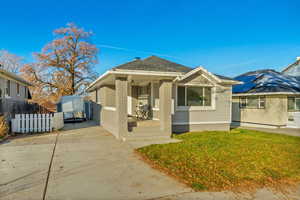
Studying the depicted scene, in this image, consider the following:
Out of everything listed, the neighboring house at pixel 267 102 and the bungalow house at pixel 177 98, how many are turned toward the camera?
2

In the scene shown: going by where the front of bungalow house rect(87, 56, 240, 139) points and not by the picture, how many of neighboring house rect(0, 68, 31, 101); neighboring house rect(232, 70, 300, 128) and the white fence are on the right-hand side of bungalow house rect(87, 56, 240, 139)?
2

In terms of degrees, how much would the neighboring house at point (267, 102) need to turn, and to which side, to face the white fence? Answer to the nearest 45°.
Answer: approximately 45° to its right

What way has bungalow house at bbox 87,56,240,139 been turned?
toward the camera

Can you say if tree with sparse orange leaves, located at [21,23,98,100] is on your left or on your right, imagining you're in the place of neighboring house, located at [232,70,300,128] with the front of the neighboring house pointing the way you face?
on your right

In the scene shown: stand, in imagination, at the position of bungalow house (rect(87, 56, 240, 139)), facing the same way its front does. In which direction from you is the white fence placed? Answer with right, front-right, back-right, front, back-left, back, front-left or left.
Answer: right

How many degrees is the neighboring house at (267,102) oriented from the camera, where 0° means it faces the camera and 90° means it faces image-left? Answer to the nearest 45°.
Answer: approximately 0°

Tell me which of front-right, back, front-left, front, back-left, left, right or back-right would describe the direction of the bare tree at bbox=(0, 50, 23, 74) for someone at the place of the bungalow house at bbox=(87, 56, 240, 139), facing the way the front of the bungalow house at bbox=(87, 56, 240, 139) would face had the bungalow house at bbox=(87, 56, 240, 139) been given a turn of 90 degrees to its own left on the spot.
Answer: back-left
